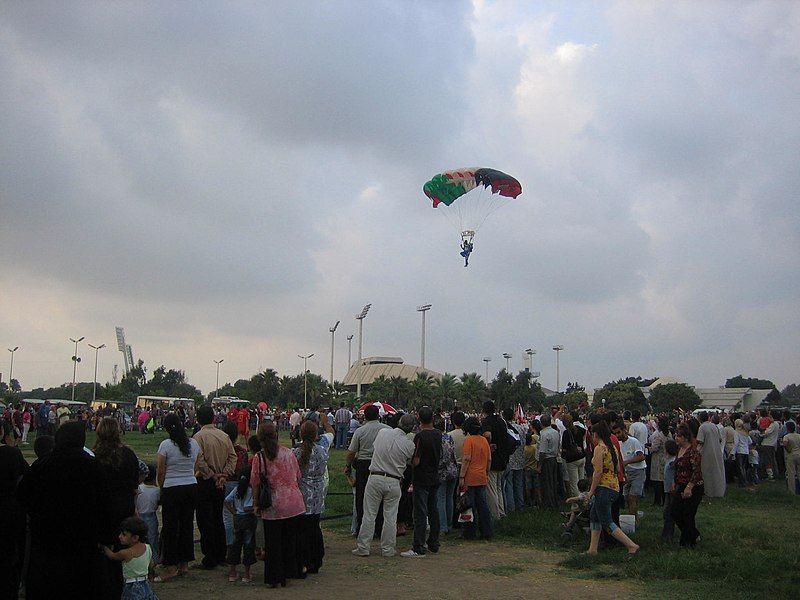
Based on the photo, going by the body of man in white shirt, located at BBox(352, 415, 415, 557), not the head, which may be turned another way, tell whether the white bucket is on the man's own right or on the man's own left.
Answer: on the man's own right

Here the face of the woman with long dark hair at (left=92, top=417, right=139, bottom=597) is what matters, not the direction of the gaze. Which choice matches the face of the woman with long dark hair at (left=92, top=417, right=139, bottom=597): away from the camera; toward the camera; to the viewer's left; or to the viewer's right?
away from the camera

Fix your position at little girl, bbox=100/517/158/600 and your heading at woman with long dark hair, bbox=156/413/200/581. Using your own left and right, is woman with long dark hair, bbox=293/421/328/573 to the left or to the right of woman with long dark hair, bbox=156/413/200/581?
right

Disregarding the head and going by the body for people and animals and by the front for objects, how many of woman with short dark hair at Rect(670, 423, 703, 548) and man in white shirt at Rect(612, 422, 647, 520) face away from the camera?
0

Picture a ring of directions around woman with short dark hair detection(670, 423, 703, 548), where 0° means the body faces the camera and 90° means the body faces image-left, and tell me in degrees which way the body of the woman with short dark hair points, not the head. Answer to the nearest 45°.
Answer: approximately 45°

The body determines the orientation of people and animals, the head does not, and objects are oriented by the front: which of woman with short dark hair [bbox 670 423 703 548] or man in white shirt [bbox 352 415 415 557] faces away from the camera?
the man in white shirt

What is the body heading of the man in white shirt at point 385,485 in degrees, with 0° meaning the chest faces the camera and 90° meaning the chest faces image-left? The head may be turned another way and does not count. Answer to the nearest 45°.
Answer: approximately 180°

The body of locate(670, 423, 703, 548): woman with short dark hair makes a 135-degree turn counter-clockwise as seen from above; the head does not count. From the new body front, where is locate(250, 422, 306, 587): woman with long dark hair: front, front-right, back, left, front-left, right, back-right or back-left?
back-right

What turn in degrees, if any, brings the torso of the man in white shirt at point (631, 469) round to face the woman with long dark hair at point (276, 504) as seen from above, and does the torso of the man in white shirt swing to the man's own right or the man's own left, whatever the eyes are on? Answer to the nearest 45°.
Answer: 0° — they already face them

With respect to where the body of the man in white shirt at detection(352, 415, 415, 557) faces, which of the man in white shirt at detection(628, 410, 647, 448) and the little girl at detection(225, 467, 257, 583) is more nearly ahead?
the man in white shirt

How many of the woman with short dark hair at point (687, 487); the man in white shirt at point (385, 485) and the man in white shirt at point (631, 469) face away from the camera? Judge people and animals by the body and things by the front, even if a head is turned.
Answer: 1

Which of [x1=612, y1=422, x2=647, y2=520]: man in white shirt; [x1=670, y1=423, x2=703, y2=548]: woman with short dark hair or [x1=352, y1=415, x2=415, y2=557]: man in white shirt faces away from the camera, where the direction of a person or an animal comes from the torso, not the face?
[x1=352, y1=415, x2=415, y2=557]: man in white shirt

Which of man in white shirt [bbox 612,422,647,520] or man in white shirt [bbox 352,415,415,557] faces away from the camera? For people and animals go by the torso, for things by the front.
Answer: man in white shirt [bbox 352,415,415,557]
